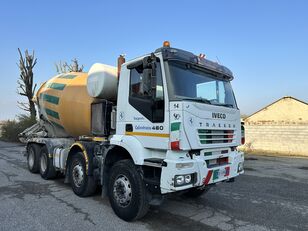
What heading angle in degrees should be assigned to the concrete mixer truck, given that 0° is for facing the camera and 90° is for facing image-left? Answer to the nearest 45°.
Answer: approximately 315°

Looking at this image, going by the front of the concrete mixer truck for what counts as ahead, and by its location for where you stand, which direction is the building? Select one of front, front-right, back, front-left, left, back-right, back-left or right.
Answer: left
